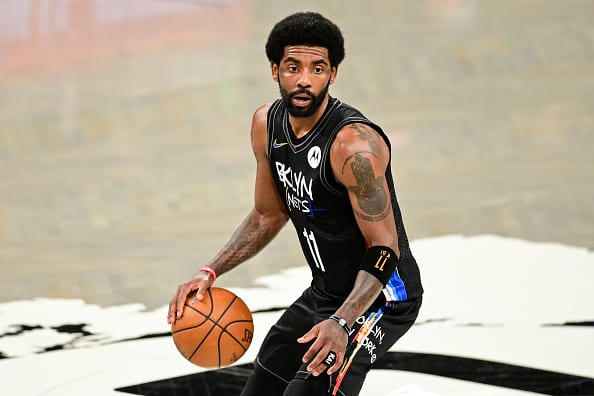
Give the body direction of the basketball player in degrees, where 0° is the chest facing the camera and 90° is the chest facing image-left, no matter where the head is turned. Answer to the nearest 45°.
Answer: approximately 45°
